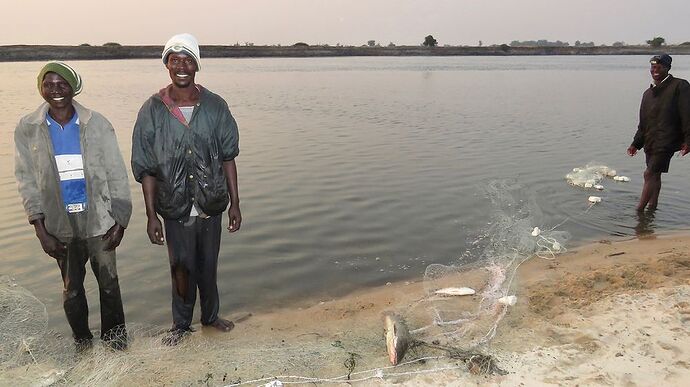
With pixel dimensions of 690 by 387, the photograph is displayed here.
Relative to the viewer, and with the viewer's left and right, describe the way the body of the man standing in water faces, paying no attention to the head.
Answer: facing the viewer and to the left of the viewer

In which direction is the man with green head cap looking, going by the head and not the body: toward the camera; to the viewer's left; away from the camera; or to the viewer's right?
toward the camera

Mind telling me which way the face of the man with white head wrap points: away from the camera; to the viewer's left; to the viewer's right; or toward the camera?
toward the camera

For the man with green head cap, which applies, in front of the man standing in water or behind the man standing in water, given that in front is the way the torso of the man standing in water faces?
in front

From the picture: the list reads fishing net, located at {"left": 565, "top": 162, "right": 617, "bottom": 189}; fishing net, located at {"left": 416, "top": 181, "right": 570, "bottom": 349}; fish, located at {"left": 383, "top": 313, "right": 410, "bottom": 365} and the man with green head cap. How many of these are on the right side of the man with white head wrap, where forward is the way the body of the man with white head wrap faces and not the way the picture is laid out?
1

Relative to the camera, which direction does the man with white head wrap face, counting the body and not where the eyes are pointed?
toward the camera

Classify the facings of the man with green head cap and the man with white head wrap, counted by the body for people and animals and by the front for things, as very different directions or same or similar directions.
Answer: same or similar directions

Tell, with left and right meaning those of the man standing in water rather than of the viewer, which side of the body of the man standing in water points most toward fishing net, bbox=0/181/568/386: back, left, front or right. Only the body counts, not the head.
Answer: front

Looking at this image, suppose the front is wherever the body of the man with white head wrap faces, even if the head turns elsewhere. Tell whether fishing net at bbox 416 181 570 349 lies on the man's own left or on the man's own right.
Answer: on the man's own left

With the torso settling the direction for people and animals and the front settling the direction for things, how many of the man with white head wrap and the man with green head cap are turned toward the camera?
2

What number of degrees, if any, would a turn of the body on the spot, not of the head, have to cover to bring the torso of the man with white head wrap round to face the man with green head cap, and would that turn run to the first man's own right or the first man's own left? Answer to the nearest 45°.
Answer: approximately 90° to the first man's own right

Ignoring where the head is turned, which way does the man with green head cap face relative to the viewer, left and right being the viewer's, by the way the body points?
facing the viewer

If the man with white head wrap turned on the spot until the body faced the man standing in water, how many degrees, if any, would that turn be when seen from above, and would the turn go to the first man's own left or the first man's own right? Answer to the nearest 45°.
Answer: approximately 90° to the first man's own left

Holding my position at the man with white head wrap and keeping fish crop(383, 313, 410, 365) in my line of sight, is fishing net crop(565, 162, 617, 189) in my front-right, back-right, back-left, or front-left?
front-left
